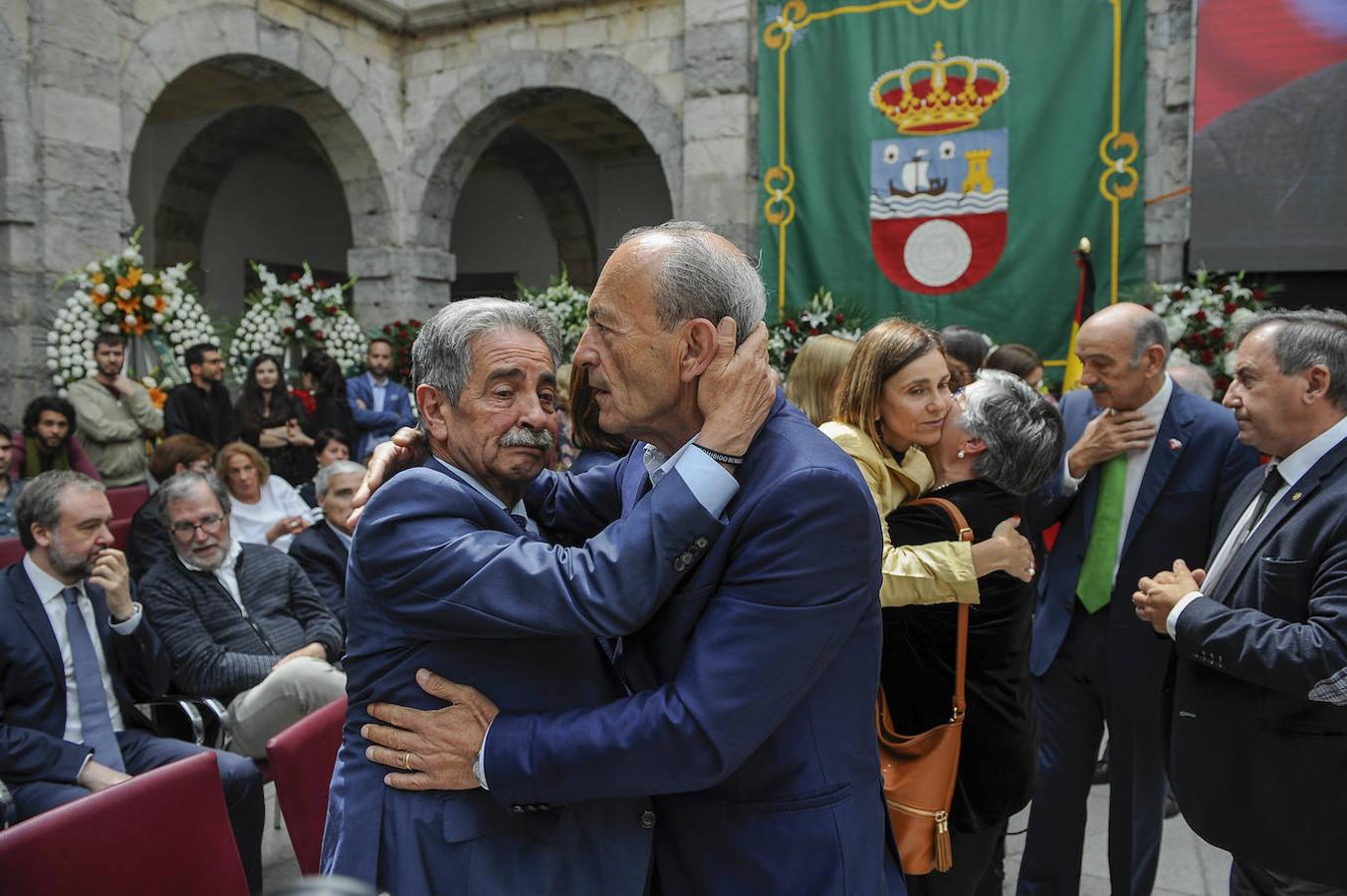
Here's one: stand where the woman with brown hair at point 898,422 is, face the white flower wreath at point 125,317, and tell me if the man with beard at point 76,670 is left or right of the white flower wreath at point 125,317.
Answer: left

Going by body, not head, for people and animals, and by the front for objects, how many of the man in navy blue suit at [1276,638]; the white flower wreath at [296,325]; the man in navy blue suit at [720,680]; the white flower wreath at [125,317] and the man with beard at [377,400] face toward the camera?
3

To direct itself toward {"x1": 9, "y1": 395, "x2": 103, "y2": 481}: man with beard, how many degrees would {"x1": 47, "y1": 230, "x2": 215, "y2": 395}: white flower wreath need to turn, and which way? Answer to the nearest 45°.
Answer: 0° — it already faces them

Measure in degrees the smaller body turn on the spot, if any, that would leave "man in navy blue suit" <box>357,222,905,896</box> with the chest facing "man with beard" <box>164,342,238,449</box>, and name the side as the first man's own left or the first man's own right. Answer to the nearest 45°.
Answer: approximately 45° to the first man's own right

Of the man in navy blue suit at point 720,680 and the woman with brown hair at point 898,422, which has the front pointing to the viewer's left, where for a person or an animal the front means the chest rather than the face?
the man in navy blue suit

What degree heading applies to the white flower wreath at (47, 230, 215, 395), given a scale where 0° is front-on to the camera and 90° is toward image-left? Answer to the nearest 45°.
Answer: approximately 0°

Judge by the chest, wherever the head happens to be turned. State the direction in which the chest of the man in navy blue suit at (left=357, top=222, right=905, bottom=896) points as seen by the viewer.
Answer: to the viewer's left

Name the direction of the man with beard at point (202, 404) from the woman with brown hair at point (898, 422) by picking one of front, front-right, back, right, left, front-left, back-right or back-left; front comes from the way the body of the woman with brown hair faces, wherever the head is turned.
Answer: back

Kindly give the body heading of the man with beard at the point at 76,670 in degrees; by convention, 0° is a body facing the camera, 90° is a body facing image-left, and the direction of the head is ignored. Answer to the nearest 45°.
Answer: approximately 315°

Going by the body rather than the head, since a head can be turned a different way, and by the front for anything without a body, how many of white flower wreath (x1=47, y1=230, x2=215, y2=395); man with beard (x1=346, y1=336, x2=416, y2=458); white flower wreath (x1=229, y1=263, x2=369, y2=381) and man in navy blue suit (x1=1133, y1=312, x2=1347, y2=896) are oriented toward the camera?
3
